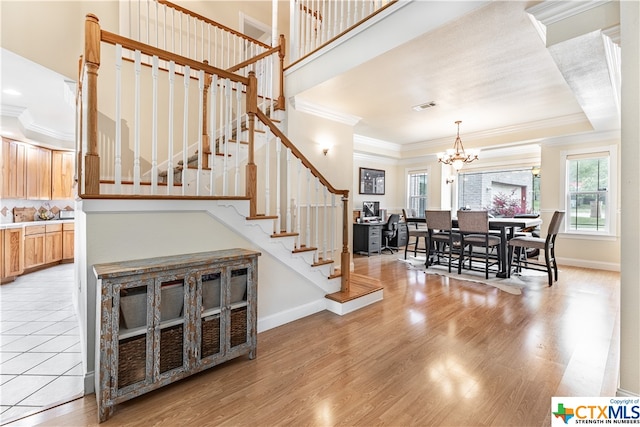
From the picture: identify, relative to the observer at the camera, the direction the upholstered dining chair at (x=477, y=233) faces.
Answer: facing away from the viewer and to the right of the viewer

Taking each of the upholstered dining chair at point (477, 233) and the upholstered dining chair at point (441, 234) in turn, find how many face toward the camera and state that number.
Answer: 0

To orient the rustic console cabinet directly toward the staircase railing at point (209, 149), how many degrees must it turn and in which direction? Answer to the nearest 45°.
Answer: approximately 135° to its left

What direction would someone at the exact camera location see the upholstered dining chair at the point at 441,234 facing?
facing away from the viewer and to the right of the viewer

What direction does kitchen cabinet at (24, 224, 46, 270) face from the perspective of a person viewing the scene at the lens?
facing the viewer and to the right of the viewer

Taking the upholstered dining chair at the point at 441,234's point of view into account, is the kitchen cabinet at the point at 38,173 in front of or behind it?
behind

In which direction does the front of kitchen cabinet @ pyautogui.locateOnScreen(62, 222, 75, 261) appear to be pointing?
toward the camera

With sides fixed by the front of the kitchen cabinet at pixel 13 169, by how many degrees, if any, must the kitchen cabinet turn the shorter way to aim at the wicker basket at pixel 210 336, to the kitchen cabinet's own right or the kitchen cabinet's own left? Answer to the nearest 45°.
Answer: approximately 45° to the kitchen cabinet's own right

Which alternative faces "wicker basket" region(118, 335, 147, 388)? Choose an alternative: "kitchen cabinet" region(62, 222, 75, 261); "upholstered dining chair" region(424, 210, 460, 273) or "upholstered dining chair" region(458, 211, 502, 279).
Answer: the kitchen cabinet
